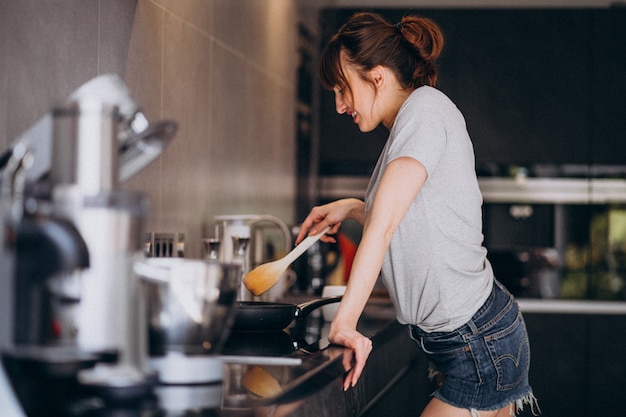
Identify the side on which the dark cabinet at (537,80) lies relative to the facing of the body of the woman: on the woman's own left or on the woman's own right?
on the woman's own right

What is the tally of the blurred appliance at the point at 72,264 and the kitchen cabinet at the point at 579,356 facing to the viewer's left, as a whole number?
0

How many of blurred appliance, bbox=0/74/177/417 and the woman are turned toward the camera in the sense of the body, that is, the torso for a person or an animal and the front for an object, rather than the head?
0

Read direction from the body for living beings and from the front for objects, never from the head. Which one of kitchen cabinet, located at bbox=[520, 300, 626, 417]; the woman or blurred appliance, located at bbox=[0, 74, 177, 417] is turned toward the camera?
the kitchen cabinet

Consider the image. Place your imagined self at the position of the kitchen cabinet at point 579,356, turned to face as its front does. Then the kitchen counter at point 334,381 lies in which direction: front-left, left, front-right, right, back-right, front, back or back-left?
front

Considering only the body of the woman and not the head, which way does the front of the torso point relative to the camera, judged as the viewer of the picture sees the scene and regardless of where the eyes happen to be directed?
to the viewer's left

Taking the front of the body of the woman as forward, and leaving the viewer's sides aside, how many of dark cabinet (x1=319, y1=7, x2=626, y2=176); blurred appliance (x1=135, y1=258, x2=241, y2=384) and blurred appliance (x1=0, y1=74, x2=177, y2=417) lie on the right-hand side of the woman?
1

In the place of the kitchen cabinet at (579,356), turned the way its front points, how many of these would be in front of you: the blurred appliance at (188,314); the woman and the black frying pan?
3

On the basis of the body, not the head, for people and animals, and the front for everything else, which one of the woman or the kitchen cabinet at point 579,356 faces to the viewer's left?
the woman

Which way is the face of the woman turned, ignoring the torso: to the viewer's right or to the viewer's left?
to the viewer's left

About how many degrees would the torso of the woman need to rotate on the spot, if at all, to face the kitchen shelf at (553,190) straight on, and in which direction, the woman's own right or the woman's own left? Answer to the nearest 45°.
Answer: approximately 90° to the woman's own right

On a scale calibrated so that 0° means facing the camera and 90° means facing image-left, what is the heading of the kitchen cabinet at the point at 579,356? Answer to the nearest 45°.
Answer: approximately 0°

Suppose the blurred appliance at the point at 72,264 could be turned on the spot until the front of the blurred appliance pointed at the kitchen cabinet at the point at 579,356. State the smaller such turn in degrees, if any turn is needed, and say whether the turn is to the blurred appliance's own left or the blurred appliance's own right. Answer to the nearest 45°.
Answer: approximately 45° to the blurred appliance's own left

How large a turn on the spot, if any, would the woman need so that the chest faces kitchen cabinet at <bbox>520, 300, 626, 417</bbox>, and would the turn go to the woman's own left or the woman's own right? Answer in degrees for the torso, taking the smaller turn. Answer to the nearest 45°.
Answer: approximately 90° to the woman's own right

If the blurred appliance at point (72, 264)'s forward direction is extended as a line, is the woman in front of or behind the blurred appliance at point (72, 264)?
in front

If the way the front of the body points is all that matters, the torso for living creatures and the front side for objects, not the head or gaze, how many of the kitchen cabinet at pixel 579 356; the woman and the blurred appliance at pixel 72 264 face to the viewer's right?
1
